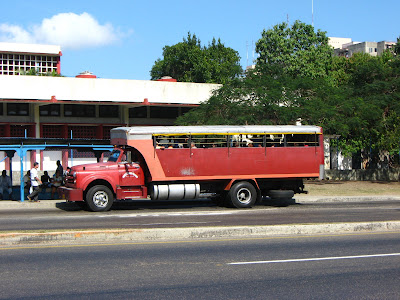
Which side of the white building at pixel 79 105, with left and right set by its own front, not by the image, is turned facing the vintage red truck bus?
front

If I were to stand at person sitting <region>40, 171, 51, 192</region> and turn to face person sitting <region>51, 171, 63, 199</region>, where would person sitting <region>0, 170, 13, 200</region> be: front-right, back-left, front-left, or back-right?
back-right

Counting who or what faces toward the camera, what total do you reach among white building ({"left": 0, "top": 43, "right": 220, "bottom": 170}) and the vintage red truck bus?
1

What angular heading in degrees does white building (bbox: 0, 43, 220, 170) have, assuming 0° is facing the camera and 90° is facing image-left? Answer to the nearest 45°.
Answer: approximately 0°

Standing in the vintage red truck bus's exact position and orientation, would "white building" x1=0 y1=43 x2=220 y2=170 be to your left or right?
on your right

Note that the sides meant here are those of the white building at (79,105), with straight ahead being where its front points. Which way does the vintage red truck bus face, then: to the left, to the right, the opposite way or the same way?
to the right

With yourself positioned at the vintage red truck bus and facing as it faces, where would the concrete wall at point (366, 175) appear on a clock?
The concrete wall is roughly at 4 o'clock from the vintage red truck bus.

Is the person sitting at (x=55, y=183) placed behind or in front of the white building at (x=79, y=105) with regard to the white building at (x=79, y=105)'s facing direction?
in front

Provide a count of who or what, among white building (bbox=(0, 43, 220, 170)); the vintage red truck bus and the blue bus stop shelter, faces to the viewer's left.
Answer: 1

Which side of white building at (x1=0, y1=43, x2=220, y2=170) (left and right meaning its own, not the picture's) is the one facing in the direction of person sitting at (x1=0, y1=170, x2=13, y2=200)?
front

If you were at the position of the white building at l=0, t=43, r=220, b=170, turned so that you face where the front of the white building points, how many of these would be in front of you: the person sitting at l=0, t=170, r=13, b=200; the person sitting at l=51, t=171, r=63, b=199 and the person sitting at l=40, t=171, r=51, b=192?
3

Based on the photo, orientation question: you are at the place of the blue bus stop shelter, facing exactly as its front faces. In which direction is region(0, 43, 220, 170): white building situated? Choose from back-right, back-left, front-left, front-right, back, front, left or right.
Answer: back

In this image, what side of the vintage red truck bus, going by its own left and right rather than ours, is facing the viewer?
left

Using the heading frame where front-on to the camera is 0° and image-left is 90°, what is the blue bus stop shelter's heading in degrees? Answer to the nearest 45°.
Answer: approximately 0°

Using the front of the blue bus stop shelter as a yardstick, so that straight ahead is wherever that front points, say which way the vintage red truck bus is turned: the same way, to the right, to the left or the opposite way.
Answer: to the right
